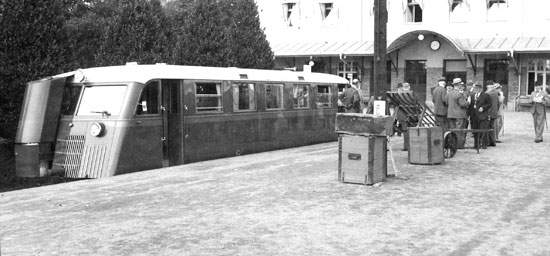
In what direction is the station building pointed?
toward the camera

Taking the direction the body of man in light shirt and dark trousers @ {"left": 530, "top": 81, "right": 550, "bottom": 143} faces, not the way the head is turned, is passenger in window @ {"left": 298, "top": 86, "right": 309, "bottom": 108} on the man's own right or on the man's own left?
on the man's own right

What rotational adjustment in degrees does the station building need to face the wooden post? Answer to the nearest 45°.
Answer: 0° — it already faces it

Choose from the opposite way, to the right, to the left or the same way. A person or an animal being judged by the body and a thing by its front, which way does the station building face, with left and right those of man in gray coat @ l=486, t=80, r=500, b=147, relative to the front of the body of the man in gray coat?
to the left

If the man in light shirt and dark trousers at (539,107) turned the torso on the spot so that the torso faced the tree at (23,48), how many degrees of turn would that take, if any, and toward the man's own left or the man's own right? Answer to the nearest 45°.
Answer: approximately 45° to the man's own right

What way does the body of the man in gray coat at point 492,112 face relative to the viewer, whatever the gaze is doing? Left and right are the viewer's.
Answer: facing to the left of the viewer

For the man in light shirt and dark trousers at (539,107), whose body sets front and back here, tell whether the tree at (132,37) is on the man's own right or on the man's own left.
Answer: on the man's own right

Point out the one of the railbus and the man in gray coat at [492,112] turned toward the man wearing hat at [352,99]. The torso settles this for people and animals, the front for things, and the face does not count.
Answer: the man in gray coat

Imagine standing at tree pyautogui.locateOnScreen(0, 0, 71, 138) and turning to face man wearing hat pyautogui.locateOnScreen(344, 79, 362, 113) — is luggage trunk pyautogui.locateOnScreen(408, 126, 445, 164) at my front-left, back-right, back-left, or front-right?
front-right

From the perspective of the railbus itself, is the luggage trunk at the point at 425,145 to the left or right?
on its left

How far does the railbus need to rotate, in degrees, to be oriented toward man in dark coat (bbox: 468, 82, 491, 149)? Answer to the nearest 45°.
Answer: approximately 135° to its left

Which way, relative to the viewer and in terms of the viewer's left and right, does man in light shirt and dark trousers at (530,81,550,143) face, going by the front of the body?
facing the viewer

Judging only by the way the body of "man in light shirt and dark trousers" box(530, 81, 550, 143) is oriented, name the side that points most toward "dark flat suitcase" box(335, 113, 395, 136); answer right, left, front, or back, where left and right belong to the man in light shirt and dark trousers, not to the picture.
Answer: front

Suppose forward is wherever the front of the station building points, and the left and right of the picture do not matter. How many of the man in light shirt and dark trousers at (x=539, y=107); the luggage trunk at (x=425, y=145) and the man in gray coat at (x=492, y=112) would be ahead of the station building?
3
